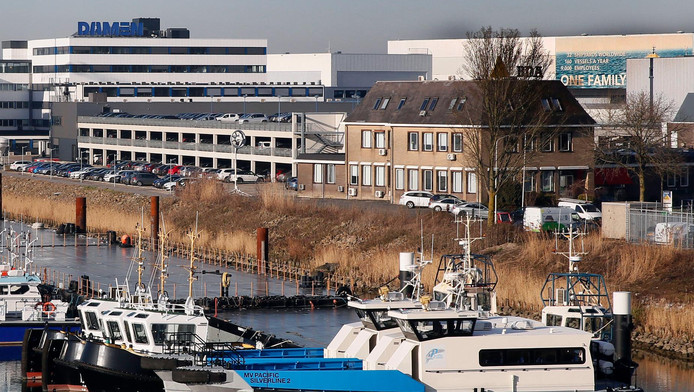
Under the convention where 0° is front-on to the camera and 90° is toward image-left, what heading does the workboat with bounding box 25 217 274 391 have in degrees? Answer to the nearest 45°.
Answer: approximately 45°

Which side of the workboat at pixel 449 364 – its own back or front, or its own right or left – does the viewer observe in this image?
left

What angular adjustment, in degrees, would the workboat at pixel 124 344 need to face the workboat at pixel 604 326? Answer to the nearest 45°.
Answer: approximately 135° to its left

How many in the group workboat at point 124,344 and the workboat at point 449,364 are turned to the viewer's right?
0

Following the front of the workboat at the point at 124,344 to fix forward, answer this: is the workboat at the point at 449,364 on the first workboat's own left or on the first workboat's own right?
on the first workboat's own left
